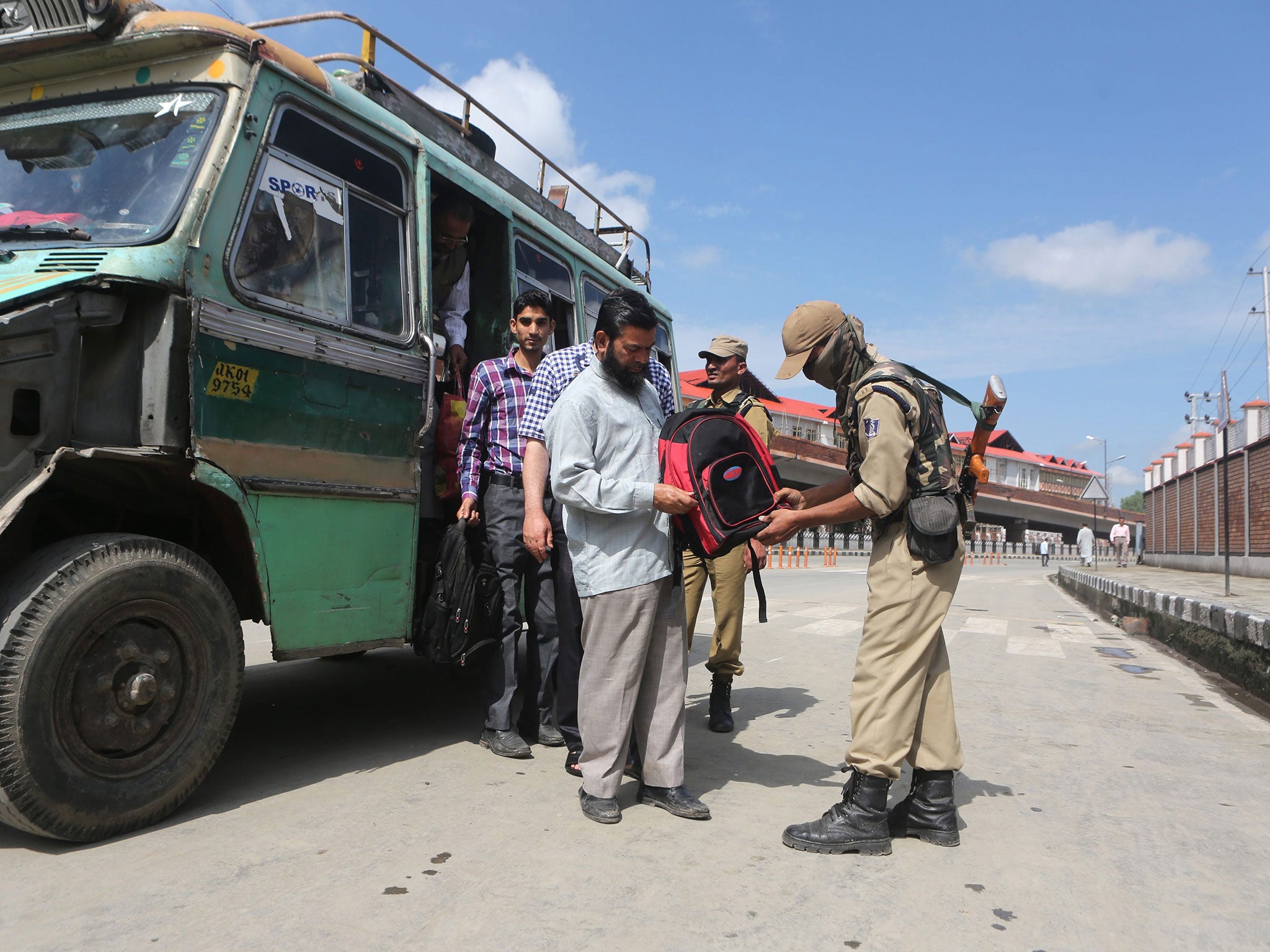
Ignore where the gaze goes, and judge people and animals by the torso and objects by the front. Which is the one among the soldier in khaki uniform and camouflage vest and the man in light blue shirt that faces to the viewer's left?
the soldier in khaki uniform and camouflage vest

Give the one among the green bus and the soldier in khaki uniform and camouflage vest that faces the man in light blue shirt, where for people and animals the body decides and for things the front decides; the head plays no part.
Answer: the soldier in khaki uniform and camouflage vest

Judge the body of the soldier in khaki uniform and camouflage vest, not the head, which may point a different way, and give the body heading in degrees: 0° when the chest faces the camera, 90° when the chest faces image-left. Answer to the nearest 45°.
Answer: approximately 90°

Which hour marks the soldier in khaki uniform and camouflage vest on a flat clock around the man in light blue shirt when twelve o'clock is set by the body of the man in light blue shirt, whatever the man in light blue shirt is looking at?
The soldier in khaki uniform and camouflage vest is roughly at 11 o'clock from the man in light blue shirt.

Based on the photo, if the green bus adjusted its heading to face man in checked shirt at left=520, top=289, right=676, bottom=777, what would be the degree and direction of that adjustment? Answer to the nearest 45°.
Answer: approximately 135° to its left

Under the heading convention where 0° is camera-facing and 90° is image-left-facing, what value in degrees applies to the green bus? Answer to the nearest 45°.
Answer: approximately 45°

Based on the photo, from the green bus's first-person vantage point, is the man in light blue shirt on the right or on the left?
on its left

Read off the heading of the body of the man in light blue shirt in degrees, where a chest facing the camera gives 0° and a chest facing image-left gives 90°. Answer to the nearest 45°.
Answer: approximately 315°

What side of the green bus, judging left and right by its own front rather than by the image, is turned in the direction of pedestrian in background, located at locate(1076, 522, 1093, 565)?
back

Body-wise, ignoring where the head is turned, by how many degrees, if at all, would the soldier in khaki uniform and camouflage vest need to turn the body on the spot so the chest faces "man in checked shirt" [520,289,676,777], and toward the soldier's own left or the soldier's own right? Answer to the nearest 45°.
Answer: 0° — they already face them

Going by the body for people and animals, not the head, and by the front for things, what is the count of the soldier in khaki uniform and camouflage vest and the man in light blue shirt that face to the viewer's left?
1
